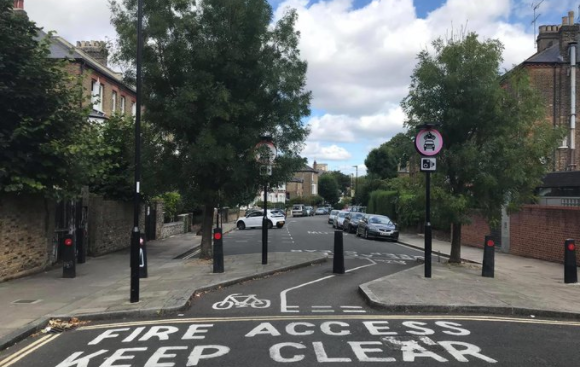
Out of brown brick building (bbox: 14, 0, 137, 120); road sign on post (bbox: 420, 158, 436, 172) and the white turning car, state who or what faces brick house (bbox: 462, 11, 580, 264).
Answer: the brown brick building

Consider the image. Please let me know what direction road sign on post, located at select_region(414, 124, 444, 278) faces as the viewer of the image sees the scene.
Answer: facing the viewer

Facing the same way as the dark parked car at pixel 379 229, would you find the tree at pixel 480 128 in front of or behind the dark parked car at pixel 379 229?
in front

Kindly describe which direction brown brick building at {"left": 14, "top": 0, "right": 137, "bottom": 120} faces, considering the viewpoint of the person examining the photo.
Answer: facing the viewer and to the right of the viewer

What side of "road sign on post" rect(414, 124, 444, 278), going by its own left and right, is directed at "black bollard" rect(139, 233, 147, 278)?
right

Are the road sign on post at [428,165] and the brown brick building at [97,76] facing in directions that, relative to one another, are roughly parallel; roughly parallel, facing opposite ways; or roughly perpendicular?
roughly perpendicular

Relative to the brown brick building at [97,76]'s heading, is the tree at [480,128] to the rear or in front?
in front

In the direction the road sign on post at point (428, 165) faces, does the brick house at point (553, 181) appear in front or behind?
behind
